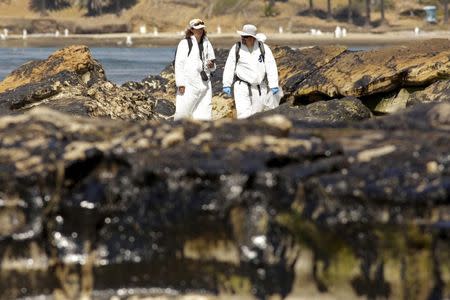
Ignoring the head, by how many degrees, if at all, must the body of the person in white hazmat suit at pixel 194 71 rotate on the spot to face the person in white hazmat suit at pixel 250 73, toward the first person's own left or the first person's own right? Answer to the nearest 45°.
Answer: approximately 45° to the first person's own left

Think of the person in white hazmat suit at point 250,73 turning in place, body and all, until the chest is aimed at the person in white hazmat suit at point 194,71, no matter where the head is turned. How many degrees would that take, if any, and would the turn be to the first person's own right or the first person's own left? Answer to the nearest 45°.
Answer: approximately 90° to the first person's own right

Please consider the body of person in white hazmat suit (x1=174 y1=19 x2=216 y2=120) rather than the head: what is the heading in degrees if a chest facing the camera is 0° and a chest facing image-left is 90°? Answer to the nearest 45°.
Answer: approximately 315°

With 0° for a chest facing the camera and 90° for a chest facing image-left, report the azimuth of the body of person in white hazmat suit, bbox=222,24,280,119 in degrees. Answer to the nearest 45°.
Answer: approximately 0°
